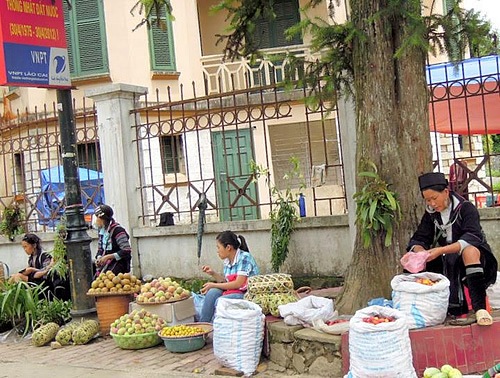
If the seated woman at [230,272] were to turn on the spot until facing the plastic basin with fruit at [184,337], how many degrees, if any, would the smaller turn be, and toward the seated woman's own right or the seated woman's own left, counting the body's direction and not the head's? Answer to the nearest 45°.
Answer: approximately 45° to the seated woman's own left

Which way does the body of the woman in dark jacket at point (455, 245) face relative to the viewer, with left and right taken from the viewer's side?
facing the viewer and to the left of the viewer

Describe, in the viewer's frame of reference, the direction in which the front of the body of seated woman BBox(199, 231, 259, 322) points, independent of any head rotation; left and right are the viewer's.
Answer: facing to the left of the viewer

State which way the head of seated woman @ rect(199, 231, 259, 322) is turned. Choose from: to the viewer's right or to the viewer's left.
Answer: to the viewer's left

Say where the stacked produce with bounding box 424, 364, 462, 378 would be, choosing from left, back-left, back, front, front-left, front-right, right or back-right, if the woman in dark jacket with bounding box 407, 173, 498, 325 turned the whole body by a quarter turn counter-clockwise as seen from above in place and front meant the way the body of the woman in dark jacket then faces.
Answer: front-right

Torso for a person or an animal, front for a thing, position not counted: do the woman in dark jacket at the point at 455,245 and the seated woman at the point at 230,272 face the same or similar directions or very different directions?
same or similar directions

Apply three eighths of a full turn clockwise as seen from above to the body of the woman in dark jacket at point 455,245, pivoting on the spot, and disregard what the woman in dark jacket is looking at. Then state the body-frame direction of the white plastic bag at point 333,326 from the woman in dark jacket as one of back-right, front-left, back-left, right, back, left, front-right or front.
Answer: left

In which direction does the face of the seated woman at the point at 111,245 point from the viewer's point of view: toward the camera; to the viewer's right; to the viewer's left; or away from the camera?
to the viewer's left

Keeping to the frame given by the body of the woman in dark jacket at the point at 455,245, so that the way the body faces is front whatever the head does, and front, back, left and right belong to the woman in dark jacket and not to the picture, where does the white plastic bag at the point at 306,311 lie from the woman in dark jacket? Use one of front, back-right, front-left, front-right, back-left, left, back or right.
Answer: front-right

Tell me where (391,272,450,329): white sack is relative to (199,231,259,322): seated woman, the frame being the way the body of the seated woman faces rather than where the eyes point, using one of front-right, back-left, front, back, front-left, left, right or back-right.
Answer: back-left

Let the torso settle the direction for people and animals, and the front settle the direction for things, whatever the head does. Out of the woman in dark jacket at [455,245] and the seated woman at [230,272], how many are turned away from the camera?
0

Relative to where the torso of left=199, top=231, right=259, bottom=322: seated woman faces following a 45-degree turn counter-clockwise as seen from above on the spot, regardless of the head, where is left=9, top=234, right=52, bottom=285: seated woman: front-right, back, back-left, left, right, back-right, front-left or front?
right

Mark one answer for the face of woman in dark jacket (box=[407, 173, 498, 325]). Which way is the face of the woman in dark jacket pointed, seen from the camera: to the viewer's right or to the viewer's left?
to the viewer's left
